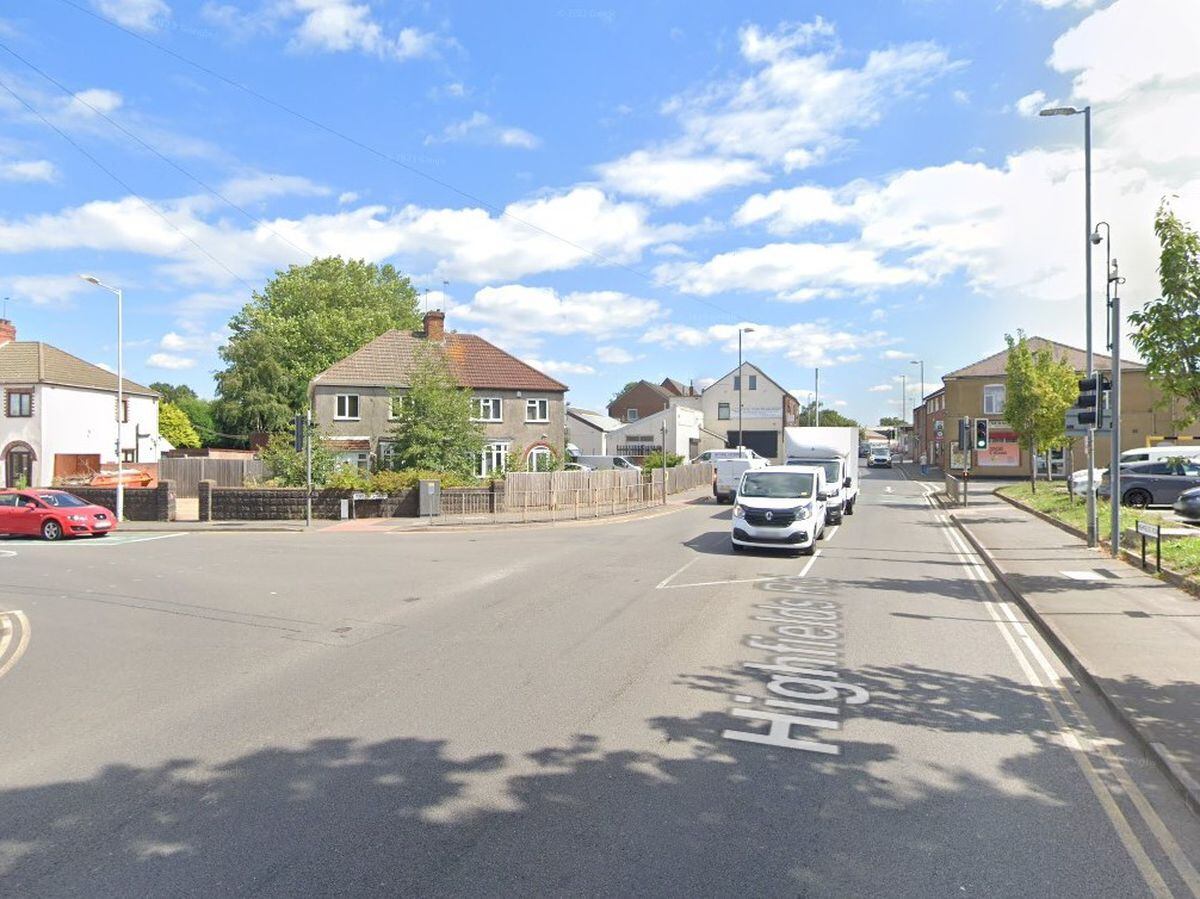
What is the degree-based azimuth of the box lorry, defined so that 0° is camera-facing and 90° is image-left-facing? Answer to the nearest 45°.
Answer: approximately 0°

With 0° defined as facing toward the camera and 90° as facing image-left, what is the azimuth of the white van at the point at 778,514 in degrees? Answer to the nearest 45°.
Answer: approximately 0°

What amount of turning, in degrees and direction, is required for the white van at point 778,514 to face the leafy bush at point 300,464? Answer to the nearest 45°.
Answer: approximately 135° to its right

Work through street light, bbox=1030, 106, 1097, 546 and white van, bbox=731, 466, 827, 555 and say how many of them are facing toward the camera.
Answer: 1

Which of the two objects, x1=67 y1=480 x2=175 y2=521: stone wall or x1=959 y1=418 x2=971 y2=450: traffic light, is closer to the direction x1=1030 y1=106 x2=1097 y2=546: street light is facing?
the stone wall

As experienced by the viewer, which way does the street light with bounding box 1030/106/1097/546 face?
facing to the left of the viewer

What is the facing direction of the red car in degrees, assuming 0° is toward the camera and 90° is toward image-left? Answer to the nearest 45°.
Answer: approximately 315°

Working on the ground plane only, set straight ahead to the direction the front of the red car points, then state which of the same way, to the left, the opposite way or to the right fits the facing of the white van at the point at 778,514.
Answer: to the right

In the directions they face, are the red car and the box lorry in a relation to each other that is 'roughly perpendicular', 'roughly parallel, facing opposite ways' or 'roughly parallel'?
roughly perpendicular

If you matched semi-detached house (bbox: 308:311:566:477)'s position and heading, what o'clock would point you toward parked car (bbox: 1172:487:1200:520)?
The parked car is roughly at 11 o'clock from the semi-detached house.

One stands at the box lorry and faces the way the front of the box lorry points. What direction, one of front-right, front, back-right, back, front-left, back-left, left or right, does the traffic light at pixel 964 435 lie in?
back-left
